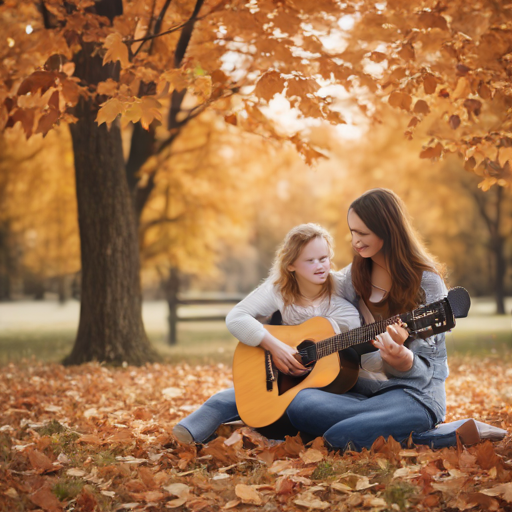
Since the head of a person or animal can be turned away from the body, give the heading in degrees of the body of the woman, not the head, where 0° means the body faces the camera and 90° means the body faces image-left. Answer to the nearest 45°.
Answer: approximately 45°

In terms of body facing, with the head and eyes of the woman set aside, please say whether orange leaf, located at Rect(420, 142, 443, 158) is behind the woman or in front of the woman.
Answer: behind

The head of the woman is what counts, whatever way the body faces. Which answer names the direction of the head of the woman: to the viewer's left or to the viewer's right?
to the viewer's left

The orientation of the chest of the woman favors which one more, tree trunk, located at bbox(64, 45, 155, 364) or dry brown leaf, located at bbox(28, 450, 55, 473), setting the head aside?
the dry brown leaf

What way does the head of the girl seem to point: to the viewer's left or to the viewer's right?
to the viewer's right
